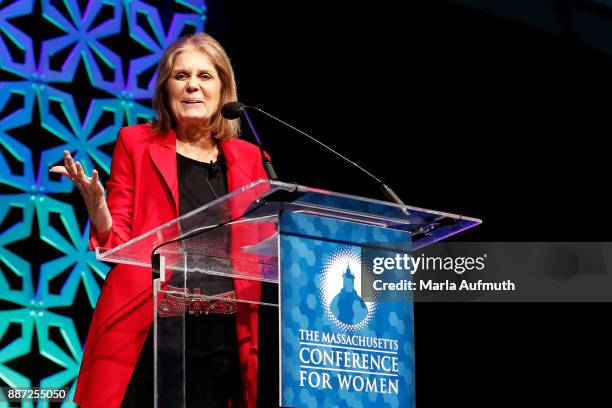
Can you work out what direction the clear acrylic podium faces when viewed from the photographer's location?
facing the viewer and to the right of the viewer

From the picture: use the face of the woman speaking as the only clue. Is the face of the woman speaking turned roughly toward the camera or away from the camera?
toward the camera
